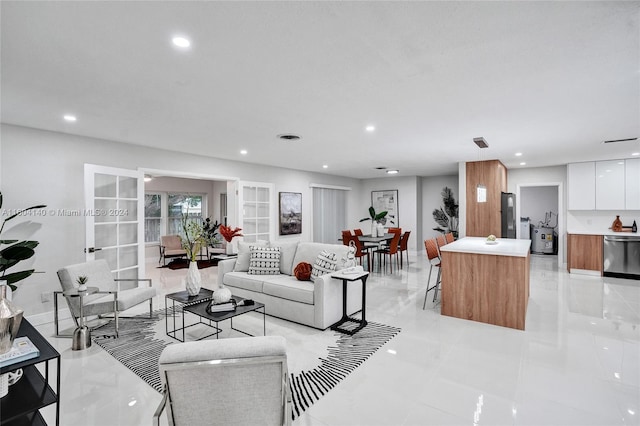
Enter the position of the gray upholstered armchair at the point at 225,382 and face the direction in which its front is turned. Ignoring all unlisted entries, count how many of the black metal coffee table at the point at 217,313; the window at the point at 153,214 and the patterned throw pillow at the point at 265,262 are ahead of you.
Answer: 3

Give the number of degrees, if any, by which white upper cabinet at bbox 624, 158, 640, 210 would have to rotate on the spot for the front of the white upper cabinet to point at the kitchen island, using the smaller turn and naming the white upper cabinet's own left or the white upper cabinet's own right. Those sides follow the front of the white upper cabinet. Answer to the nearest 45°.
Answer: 0° — it already faces it

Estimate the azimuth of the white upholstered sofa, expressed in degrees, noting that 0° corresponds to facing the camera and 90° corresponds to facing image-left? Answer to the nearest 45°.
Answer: approximately 45°

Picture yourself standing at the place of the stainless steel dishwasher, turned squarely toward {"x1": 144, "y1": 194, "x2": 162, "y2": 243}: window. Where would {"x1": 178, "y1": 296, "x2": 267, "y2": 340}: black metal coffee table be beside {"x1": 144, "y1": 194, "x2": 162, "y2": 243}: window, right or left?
left

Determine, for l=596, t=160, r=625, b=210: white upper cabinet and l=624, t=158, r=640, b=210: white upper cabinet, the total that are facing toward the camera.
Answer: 2

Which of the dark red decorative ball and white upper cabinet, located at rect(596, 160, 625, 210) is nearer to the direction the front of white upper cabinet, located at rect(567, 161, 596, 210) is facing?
the dark red decorative ball

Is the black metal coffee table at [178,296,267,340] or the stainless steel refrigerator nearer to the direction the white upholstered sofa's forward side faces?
the black metal coffee table
